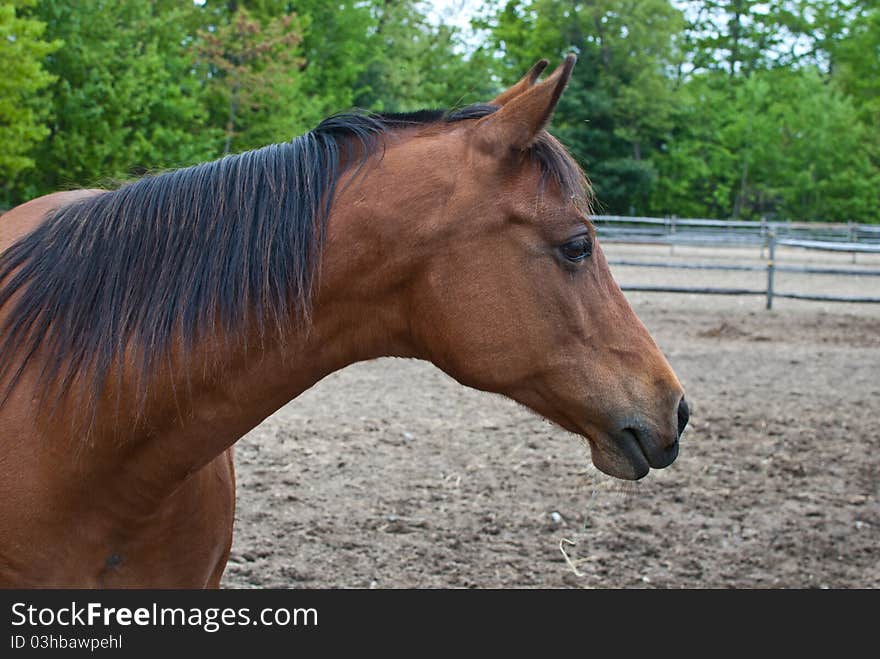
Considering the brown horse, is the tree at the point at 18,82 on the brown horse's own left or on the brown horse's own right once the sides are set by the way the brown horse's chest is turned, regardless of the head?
on the brown horse's own left

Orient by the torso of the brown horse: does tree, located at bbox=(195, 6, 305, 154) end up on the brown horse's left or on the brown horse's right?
on the brown horse's left

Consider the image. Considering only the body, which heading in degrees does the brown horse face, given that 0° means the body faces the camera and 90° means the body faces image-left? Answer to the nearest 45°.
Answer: approximately 270°

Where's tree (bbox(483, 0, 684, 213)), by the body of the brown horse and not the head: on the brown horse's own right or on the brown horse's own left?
on the brown horse's own left
